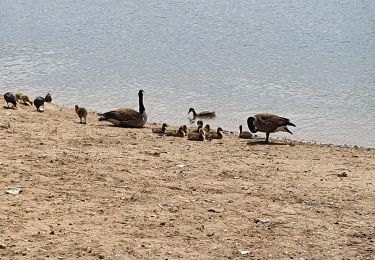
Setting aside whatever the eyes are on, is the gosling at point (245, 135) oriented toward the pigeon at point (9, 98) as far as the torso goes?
yes

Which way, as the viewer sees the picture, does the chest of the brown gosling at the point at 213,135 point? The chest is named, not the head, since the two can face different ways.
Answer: to the viewer's right

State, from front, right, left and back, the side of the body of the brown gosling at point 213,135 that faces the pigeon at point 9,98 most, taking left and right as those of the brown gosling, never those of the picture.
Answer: back

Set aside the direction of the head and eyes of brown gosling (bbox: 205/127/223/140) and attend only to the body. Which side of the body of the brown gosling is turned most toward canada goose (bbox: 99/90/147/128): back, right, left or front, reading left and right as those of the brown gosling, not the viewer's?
back

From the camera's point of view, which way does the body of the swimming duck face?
to the viewer's left

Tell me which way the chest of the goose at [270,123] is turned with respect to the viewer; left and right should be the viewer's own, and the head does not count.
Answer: facing to the left of the viewer

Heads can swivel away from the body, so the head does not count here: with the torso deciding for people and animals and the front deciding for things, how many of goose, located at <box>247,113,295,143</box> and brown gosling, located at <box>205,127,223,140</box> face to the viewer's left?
1

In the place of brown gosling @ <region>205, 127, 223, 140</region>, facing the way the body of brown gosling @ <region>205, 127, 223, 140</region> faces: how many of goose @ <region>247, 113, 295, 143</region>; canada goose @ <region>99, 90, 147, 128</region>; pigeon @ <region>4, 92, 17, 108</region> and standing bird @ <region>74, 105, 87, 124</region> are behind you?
3

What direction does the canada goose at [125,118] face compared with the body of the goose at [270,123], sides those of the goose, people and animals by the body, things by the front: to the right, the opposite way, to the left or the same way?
the opposite way

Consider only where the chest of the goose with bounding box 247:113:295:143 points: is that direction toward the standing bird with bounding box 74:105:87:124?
yes

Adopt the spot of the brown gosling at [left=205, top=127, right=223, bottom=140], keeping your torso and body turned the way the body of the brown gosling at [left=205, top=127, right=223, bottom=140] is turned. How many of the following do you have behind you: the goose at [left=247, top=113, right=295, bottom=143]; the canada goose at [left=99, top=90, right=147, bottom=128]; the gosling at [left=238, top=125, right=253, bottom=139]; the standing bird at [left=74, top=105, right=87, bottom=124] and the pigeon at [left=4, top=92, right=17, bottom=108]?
3

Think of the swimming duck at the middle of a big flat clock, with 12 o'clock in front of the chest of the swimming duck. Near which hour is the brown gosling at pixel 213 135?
The brown gosling is roughly at 9 o'clock from the swimming duck.

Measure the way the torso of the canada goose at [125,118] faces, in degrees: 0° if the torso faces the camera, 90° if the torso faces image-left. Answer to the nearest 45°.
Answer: approximately 270°
